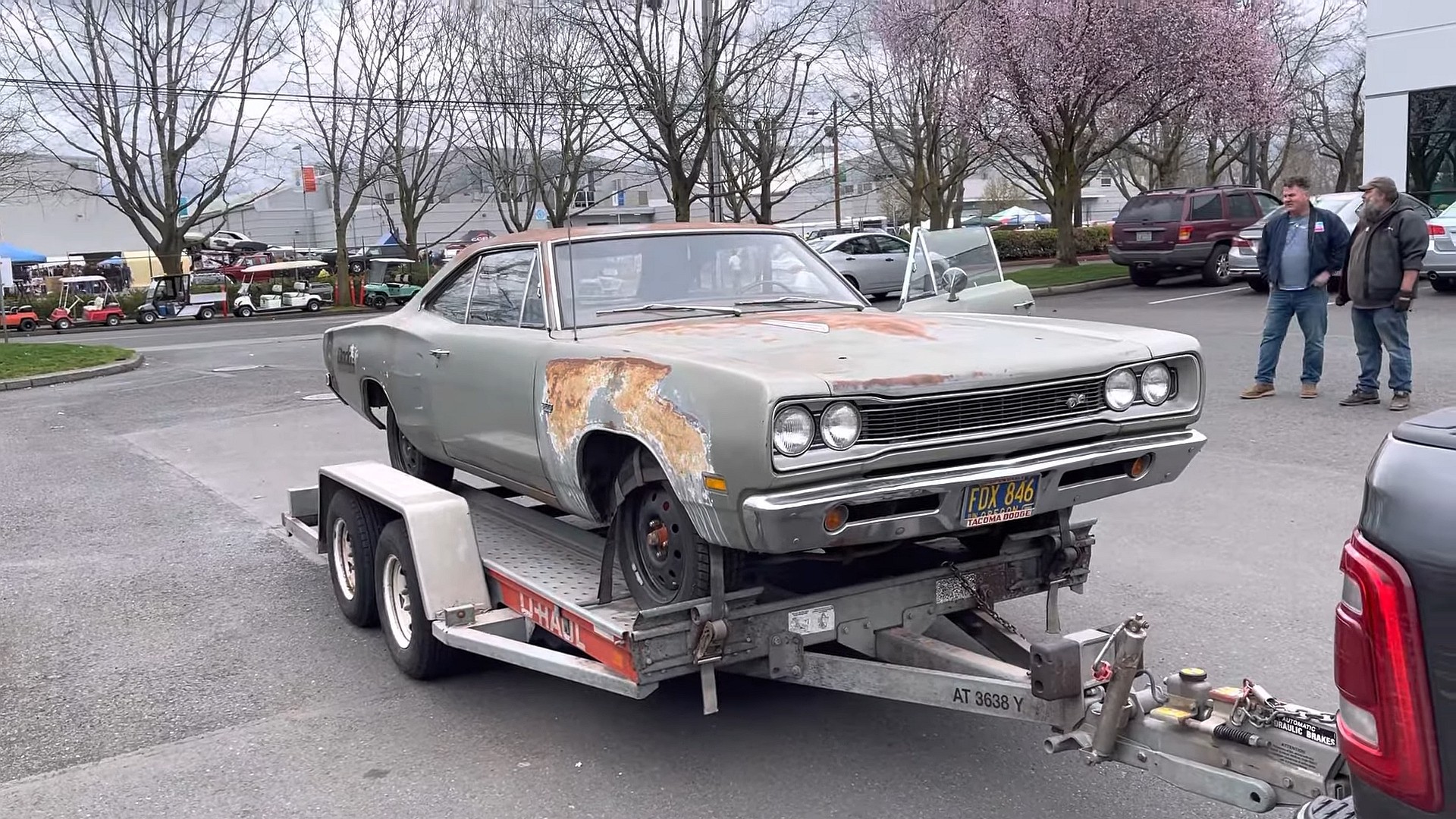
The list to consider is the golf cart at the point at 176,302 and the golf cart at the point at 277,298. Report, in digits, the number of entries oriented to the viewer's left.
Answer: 2

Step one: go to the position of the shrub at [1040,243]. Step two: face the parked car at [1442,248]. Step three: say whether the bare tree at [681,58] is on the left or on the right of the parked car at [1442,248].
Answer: right

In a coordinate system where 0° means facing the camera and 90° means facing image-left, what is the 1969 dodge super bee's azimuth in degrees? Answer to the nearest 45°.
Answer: approximately 315°

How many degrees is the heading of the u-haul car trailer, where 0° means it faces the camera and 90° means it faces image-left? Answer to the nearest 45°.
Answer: approximately 315°

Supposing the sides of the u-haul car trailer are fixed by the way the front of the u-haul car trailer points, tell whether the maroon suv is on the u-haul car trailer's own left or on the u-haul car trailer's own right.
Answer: on the u-haul car trailer's own left

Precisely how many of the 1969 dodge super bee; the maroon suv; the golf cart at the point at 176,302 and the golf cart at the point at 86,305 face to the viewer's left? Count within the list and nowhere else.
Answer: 2

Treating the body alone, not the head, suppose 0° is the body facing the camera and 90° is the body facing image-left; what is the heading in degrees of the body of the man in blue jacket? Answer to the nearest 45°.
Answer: approximately 45°

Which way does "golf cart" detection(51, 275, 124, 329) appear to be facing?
to the viewer's left

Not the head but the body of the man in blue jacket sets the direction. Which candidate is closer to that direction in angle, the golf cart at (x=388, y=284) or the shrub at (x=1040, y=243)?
the golf cart

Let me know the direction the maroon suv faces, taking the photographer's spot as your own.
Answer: facing away from the viewer and to the right of the viewer

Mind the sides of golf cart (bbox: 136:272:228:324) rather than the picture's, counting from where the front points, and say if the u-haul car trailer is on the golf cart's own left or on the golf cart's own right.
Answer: on the golf cart's own left

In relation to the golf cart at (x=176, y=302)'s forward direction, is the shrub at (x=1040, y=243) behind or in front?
behind

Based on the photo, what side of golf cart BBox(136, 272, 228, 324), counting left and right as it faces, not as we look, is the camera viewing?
left

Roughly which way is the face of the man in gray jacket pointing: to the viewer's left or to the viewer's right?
to the viewer's left
